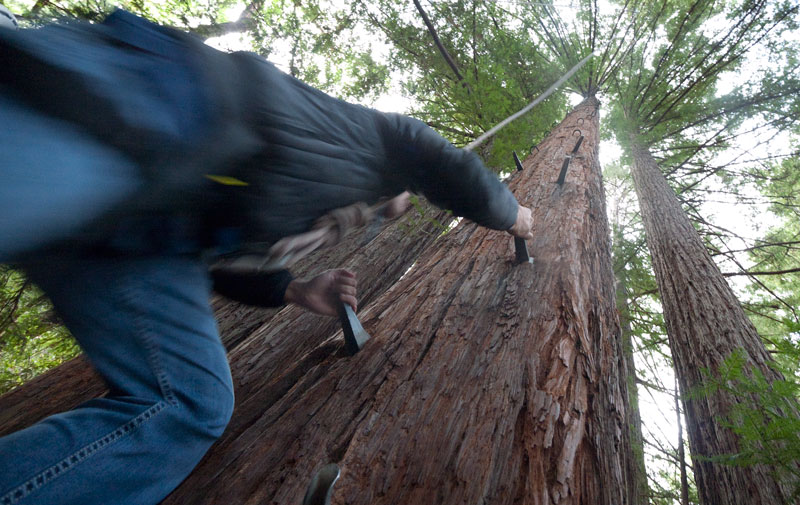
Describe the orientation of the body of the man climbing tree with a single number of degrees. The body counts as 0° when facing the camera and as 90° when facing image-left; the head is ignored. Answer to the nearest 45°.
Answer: approximately 270°

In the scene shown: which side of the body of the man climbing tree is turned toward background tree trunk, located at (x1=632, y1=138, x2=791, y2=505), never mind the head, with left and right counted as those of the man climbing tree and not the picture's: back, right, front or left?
front

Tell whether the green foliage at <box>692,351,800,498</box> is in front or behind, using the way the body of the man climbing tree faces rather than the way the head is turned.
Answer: in front
